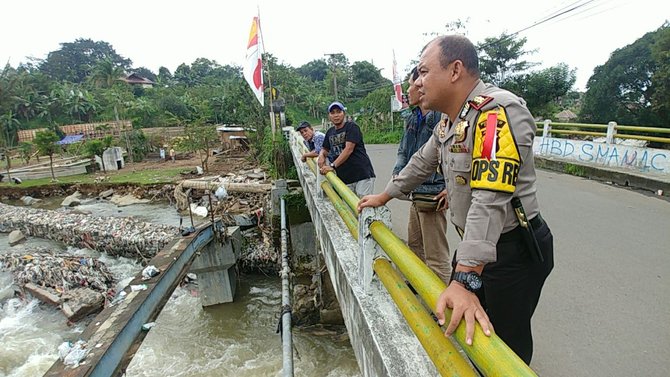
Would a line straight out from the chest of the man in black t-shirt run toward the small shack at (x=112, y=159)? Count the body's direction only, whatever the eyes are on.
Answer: no

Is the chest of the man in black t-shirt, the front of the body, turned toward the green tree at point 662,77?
no

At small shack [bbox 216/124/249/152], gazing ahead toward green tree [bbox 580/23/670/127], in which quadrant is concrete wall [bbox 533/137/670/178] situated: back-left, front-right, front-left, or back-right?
front-right

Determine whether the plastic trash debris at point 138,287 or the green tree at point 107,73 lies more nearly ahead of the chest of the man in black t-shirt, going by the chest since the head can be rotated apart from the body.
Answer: the plastic trash debris

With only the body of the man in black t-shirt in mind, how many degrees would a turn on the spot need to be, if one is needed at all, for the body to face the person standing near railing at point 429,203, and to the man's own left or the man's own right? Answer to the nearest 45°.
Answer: approximately 90° to the man's own left

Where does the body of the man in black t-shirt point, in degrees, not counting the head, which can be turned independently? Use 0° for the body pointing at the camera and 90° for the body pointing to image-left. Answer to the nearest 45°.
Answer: approximately 45°

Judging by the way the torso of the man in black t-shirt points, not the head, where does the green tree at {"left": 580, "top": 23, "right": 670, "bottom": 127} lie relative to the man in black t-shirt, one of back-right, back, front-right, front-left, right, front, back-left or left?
back

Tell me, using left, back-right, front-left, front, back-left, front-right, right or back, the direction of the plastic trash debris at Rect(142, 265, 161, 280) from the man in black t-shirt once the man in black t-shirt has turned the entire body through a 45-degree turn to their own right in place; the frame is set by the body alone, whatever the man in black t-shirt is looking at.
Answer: front

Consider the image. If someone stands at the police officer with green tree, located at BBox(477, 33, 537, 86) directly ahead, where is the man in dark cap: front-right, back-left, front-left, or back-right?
front-left

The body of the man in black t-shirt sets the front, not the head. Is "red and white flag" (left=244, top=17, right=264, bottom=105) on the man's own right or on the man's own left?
on the man's own right

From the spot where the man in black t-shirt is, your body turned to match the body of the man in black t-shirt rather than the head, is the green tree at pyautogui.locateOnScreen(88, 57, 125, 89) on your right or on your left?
on your right

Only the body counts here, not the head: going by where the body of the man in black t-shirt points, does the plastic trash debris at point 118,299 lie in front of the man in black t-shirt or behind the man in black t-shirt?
in front

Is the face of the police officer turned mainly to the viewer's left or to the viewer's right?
to the viewer's left

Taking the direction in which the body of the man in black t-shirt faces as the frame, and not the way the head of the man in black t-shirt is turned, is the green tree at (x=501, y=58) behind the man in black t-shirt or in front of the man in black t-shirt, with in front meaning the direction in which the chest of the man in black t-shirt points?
behind
